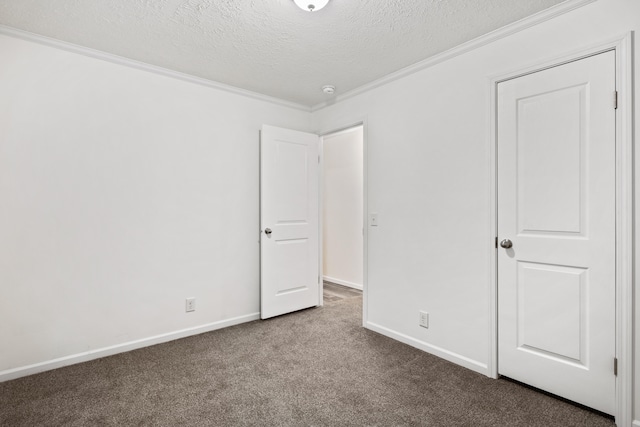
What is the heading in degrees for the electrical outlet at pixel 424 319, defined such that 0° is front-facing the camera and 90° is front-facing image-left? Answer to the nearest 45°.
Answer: approximately 45°

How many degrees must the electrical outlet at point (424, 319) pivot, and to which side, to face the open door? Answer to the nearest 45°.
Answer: approximately 45° to its right

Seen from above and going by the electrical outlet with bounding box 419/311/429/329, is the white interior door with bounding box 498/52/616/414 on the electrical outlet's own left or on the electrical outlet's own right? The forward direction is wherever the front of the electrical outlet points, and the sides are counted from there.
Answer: on the electrical outlet's own left

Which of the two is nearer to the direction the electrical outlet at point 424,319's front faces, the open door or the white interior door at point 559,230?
the open door
